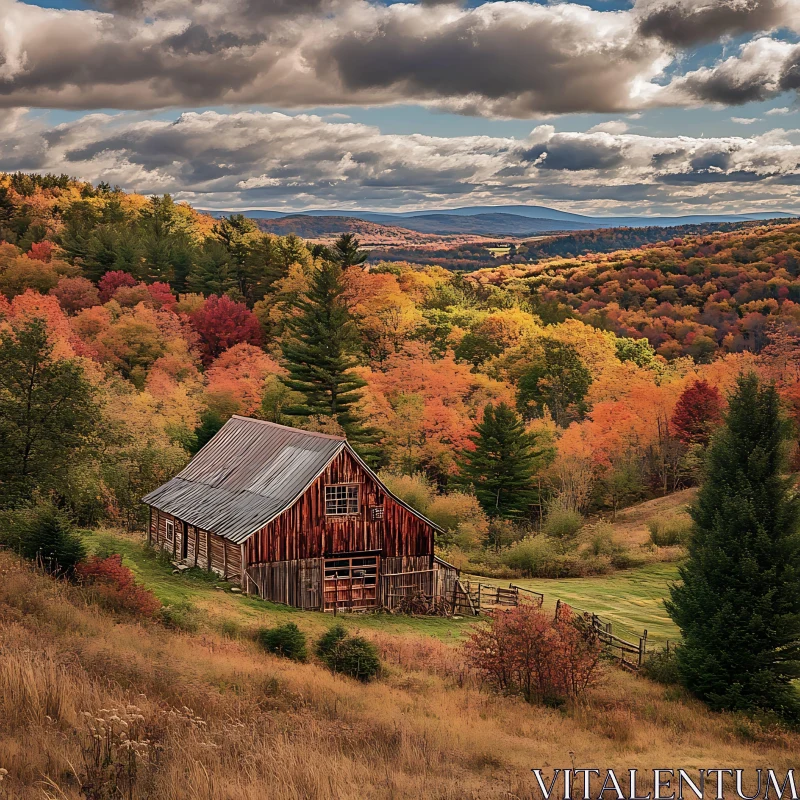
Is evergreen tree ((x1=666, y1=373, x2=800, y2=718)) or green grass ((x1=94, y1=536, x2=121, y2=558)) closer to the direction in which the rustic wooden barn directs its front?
the evergreen tree

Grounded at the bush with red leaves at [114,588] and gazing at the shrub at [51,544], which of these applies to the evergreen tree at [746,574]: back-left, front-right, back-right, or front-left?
back-right

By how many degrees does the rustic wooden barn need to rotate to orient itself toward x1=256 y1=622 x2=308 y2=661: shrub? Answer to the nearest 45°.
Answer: approximately 45° to its right

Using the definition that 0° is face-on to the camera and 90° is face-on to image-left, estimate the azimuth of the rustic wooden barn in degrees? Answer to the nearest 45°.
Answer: approximately 315°

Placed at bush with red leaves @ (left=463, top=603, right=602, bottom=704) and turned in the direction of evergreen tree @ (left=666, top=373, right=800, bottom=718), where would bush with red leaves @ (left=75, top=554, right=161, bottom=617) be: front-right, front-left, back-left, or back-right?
back-left
